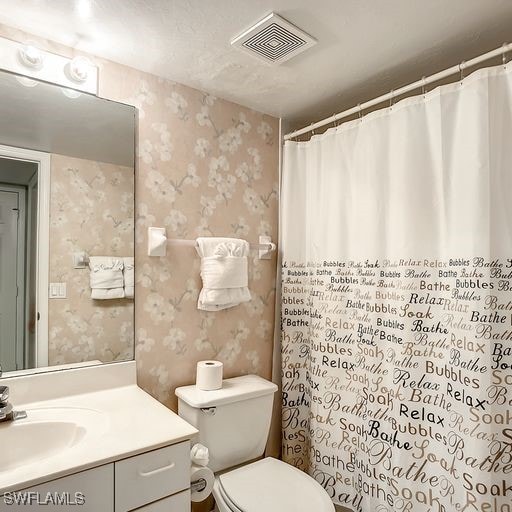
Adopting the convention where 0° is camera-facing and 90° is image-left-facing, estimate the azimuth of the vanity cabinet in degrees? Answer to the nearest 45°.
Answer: approximately 315°

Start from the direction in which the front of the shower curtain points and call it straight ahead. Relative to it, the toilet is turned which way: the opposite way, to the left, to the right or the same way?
to the left

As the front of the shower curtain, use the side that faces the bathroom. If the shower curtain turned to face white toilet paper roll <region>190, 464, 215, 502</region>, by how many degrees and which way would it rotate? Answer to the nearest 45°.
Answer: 0° — it already faces it

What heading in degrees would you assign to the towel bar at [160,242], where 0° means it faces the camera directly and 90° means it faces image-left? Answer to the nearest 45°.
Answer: approximately 315°

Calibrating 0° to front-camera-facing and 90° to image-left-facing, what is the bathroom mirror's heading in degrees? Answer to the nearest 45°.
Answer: approximately 315°

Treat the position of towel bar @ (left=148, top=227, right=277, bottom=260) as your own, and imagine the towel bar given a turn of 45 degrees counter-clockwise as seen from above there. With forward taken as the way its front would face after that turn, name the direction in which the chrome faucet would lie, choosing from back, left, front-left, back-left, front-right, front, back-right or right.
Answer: back-right

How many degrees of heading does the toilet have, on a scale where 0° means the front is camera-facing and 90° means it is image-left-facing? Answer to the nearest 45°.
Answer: approximately 315°
